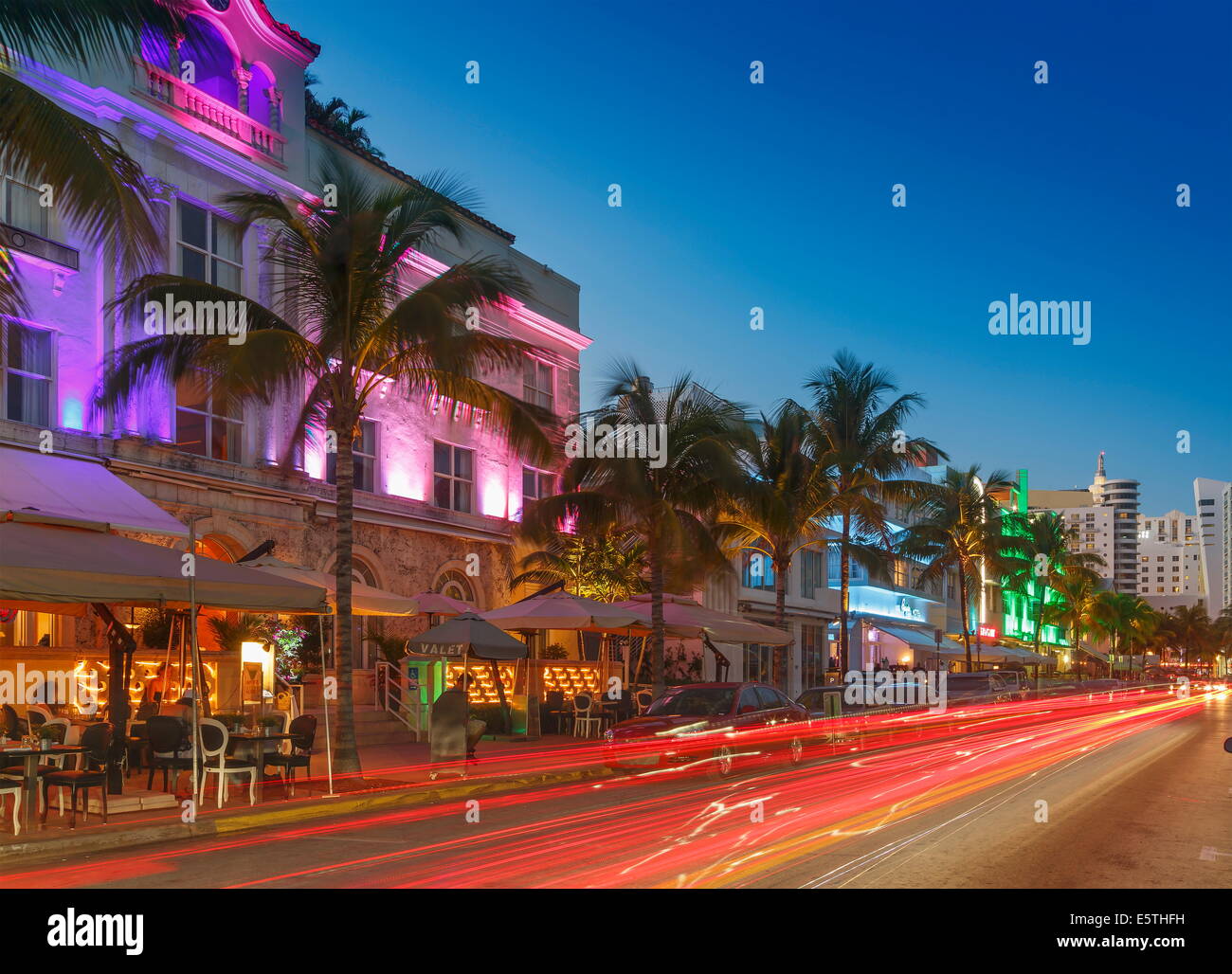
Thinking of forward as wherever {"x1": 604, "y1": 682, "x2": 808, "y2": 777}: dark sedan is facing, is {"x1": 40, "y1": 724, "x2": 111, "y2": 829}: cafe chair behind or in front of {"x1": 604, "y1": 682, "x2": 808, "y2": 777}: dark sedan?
in front

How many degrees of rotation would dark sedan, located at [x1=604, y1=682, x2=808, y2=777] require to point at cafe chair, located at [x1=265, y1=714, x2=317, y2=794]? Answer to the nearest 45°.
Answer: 0° — it already faces it

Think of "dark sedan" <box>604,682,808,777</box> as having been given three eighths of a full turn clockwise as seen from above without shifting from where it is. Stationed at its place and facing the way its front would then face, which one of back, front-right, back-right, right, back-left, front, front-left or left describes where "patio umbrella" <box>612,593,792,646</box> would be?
front

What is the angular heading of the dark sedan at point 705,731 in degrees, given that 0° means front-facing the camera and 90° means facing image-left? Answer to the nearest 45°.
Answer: approximately 45°

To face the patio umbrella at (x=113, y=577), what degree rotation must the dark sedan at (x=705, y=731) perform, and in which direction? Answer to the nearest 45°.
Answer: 0° — it already faces it

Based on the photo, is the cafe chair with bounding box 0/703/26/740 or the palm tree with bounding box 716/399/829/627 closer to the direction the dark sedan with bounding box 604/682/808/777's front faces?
the cafe chair

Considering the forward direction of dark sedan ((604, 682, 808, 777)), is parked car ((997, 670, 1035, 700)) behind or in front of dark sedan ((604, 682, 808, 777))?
behind
